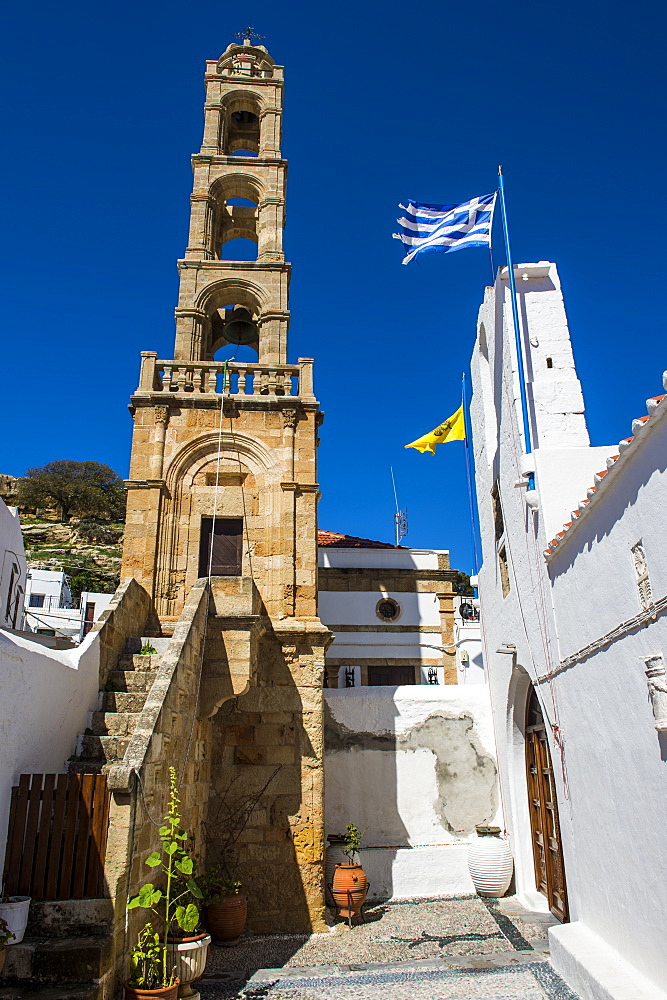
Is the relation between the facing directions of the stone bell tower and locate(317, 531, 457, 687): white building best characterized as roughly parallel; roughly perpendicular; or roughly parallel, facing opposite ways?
roughly parallel

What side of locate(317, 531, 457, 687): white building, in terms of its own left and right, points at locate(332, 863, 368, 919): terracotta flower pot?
front

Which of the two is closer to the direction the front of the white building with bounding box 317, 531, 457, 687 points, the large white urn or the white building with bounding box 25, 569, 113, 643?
the large white urn

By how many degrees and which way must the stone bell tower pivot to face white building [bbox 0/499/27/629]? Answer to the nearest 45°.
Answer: approximately 135° to its right

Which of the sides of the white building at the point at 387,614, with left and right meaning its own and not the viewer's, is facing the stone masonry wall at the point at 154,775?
front

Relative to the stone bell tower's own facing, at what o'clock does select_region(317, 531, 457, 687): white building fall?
The white building is roughly at 7 o'clock from the stone bell tower.

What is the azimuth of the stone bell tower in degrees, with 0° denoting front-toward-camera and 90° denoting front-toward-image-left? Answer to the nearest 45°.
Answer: approximately 0°

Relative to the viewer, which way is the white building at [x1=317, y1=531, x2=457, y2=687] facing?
toward the camera

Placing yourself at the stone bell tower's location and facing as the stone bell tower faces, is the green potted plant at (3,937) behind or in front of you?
in front

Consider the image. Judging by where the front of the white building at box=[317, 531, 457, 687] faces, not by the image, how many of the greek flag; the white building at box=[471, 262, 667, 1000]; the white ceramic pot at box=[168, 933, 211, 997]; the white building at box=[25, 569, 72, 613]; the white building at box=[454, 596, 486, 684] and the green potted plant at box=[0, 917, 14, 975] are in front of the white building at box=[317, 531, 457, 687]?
4

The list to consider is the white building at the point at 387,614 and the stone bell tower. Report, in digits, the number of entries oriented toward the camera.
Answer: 2

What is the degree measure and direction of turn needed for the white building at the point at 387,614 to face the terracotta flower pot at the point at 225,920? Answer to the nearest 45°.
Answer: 0° — it already faces it
